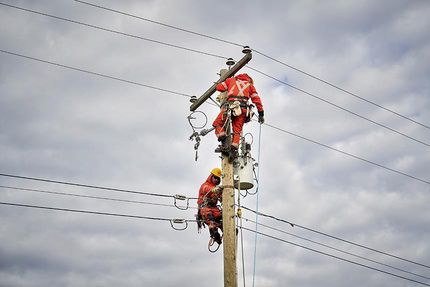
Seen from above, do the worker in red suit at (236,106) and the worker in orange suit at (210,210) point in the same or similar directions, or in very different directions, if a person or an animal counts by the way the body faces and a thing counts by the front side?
very different directions

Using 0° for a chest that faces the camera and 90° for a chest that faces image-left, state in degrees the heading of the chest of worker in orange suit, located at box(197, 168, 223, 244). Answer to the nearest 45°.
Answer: approximately 315°

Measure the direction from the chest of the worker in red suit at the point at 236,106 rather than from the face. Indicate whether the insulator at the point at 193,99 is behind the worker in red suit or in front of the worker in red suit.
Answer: in front

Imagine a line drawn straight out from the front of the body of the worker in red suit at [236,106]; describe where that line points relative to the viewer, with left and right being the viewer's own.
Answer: facing away from the viewer and to the left of the viewer

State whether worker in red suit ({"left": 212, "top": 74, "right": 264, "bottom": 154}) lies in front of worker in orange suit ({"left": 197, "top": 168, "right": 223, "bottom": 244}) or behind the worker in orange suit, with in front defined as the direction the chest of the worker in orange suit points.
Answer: in front
